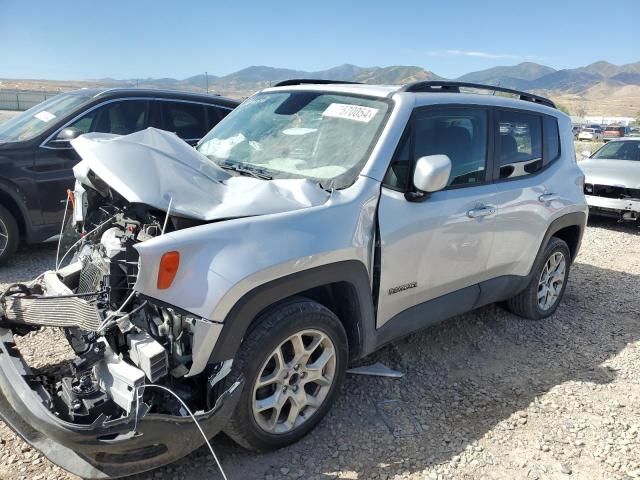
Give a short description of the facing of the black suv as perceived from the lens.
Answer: facing the viewer and to the left of the viewer

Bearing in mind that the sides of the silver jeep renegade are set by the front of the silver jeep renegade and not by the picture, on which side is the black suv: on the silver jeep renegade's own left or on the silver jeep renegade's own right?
on the silver jeep renegade's own right

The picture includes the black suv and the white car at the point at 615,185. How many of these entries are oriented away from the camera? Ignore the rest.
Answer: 0

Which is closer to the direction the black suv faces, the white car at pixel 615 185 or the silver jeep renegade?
the silver jeep renegade

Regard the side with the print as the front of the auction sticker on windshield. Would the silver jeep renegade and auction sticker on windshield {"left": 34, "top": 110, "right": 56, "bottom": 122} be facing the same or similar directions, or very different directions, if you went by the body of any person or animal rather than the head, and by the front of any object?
same or similar directions

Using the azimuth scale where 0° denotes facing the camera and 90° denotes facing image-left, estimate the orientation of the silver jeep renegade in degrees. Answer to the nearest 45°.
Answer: approximately 45°

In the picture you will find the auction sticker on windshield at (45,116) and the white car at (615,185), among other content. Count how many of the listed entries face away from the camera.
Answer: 0

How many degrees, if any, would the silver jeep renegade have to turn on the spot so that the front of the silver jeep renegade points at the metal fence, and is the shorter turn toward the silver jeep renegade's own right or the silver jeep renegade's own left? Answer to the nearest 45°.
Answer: approximately 90° to the silver jeep renegade's own right

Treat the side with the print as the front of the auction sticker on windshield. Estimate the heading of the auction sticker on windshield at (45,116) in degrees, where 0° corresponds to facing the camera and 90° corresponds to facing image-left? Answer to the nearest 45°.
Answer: approximately 45°

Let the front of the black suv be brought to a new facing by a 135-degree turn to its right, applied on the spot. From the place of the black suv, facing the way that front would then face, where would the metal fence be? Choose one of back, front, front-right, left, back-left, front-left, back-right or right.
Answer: front

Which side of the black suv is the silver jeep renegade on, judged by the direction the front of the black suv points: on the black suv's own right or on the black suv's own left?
on the black suv's own left

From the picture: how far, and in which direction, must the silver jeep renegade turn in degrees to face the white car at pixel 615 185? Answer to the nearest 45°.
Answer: approximately 180°
